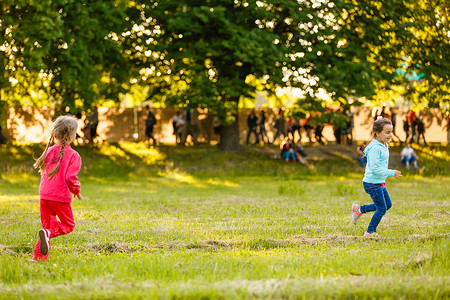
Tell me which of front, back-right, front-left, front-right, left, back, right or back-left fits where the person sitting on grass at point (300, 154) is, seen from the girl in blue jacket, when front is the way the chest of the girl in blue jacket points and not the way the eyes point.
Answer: left

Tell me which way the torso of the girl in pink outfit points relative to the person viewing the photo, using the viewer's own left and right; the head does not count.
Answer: facing away from the viewer and to the right of the viewer

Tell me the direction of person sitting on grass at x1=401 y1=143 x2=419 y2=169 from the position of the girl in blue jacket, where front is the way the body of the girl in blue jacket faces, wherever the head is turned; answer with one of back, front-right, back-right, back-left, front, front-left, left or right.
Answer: left

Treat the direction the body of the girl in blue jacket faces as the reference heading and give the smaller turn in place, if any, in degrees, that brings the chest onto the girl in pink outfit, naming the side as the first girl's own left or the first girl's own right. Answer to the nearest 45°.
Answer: approximately 135° to the first girl's own right

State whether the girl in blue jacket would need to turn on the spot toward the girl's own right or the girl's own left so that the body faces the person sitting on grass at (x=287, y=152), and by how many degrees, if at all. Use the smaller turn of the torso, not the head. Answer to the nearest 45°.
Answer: approximately 90° to the girl's own left

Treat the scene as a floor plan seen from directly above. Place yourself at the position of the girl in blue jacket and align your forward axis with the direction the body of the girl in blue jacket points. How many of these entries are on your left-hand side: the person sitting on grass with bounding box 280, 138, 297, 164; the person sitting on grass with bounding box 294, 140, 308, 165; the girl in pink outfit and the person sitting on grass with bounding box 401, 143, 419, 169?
3

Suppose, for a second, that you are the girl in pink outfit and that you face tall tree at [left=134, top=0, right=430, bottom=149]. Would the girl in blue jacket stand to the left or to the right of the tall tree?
right

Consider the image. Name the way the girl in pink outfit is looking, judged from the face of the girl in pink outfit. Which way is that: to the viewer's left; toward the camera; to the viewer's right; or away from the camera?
away from the camera

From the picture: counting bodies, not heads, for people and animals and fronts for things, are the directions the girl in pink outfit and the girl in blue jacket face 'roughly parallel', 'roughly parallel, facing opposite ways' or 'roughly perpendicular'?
roughly perpendicular

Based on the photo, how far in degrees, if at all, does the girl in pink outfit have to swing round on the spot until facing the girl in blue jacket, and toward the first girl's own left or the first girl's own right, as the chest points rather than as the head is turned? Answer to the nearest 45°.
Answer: approximately 45° to the first girl's own right

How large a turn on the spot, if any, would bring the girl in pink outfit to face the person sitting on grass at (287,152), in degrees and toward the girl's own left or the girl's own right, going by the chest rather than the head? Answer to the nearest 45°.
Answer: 0° — they already face them

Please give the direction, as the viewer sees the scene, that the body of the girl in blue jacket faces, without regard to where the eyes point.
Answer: to the viewer's right

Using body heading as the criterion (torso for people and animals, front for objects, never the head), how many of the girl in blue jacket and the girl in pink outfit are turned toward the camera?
0
